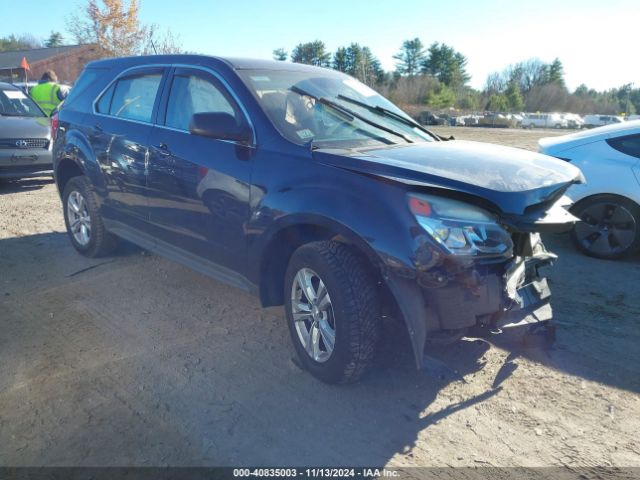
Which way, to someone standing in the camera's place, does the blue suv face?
facing the viewer and to the right of the viewer

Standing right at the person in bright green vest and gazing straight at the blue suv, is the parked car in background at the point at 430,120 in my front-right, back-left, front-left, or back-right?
back-left

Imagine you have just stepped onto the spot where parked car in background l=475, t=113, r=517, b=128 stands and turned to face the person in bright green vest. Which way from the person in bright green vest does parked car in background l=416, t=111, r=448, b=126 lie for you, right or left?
right
